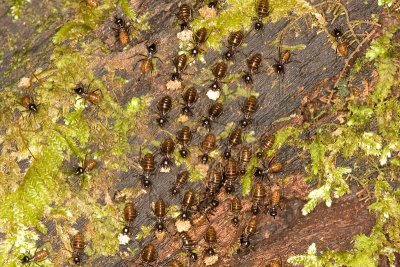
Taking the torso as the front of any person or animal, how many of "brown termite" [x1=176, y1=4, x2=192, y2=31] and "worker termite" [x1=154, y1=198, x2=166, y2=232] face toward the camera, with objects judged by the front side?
2

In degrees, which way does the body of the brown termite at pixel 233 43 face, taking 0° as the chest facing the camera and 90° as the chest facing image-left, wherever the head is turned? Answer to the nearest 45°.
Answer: approximately 45°

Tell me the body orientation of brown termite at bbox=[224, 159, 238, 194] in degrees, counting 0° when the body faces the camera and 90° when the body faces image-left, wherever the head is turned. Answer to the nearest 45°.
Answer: approximately 0°
